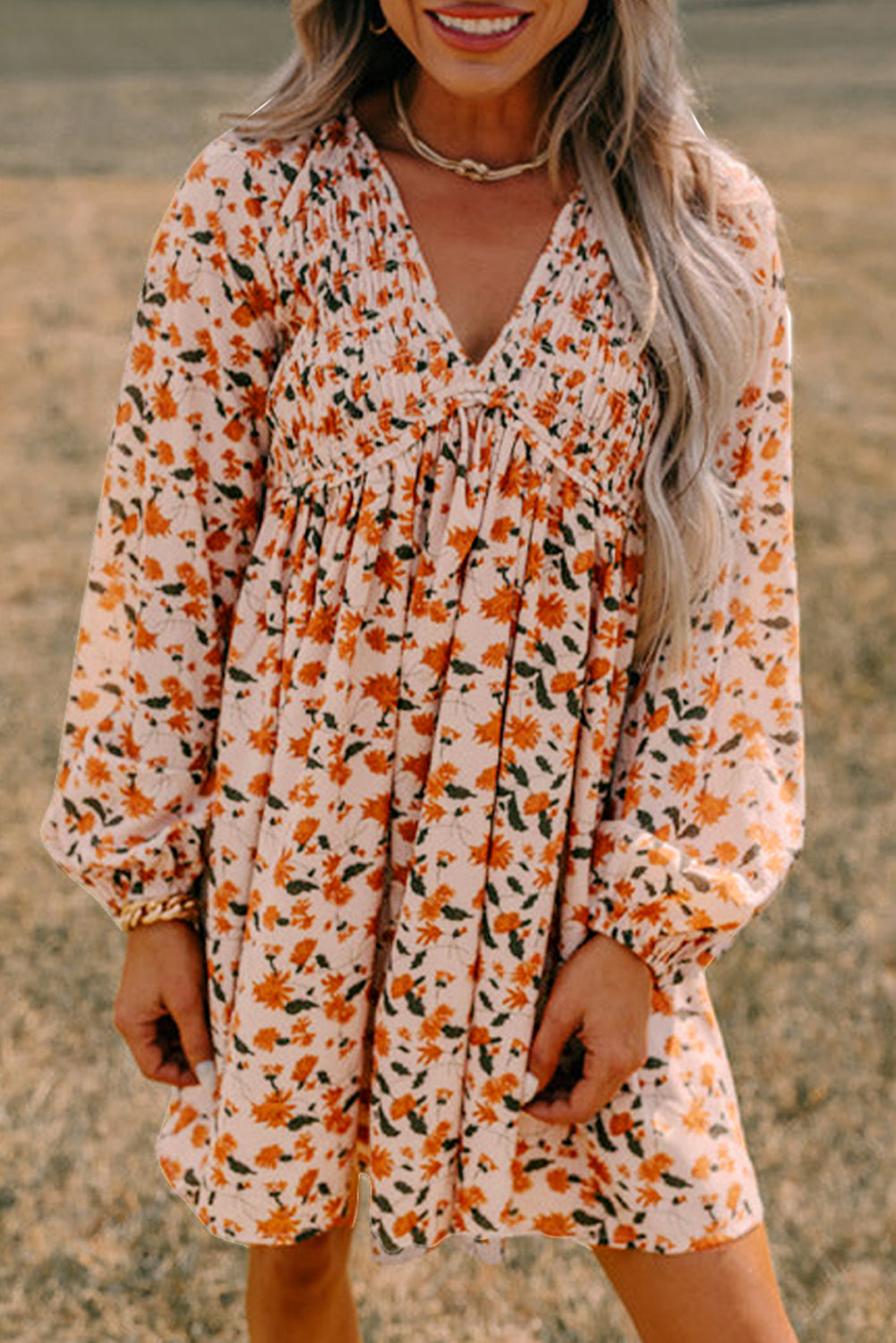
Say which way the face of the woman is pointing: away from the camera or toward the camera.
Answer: toward the camera

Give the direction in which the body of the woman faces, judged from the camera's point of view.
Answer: toward the camera
